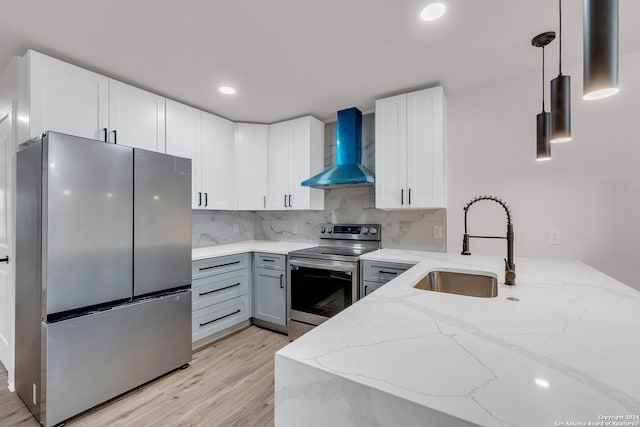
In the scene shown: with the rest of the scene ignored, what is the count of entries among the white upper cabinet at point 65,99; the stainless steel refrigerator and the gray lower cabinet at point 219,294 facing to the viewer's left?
0

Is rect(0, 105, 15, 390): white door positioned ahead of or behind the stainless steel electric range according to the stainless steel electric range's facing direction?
ahead

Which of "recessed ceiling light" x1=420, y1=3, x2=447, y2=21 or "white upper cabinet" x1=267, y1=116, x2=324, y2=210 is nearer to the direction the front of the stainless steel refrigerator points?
the recessed ceiling light

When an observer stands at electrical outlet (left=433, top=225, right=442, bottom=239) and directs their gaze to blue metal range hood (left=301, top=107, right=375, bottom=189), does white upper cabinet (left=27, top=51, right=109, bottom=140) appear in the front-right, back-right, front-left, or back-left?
front-left

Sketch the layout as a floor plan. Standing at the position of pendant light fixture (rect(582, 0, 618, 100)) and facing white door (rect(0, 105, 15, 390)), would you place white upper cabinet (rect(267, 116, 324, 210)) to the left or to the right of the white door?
right

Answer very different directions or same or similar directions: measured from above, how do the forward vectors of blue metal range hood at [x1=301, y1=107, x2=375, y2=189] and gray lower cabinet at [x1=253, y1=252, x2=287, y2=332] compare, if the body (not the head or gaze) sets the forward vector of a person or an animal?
same or similar directions

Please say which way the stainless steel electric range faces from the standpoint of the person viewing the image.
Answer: facing the viewer and to the left of the viewer

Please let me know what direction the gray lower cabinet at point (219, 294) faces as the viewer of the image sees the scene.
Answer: facing the viewer and to the right of the viewer

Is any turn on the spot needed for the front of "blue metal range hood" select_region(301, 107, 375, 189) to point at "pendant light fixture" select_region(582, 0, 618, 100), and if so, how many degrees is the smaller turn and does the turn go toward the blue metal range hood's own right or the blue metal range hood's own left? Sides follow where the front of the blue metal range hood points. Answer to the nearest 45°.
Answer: approximately 45° to the blue metal range hood's own left
